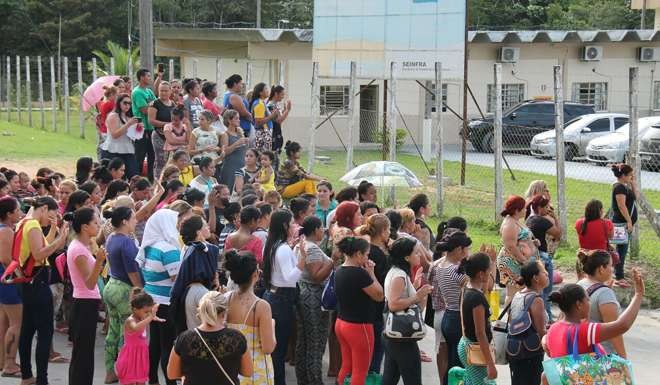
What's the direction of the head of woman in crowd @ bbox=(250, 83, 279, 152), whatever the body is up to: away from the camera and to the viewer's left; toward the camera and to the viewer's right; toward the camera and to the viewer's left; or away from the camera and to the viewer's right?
toward the camera and to the viewer's right

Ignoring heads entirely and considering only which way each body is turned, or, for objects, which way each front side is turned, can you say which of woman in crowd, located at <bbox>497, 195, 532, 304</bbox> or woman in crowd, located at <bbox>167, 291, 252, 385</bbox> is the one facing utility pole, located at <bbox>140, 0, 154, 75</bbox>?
woman in crowd, located at <bbox>167, 291, 252, 385</bbox>

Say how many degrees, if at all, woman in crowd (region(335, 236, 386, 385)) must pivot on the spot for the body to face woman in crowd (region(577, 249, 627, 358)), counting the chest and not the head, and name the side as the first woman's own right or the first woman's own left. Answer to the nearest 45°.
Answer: approximately 90° to the first woman's own right

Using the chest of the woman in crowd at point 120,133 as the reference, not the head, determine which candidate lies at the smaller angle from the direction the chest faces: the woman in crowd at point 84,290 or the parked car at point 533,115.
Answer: the woman in crowd

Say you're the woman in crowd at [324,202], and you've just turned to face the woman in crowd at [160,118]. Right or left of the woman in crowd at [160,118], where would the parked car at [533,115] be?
right

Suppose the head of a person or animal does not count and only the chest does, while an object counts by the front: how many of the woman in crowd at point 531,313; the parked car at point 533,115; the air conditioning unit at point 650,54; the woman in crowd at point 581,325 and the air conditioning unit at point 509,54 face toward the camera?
2

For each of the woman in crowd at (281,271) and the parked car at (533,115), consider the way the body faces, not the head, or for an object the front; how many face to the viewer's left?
1

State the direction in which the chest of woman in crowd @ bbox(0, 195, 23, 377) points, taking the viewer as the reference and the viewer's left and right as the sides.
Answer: facing to the right of the viewer

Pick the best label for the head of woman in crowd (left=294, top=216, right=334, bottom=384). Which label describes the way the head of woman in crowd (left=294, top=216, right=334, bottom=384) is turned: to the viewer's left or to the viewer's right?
to the viewer's right

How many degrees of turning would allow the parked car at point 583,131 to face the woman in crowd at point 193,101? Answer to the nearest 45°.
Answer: approximately 45° to its left
